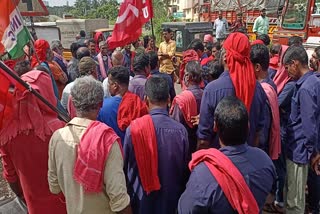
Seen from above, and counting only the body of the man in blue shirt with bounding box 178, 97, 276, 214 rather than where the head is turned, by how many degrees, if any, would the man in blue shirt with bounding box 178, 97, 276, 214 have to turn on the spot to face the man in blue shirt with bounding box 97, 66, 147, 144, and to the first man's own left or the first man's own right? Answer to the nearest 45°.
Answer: approximately 45° to the first man's own left

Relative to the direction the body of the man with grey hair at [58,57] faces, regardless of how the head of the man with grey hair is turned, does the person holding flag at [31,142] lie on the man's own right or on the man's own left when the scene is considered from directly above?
on the man's own right

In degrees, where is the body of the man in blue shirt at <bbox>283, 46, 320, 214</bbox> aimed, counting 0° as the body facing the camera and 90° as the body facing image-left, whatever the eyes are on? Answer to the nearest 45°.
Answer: approximately 90°

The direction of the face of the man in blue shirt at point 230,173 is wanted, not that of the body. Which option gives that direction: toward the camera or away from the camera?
away from the camera

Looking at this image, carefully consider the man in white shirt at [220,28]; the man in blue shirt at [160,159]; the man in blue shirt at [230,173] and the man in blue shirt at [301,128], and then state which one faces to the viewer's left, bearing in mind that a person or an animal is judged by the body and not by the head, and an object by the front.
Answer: the man in blue shirt at [301,128]

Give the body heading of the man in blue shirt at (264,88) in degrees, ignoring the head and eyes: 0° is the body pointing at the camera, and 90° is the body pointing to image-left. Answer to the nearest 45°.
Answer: approximately 135°

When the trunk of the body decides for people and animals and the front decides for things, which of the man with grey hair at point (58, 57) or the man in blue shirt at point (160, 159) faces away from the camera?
the man in blue shirt

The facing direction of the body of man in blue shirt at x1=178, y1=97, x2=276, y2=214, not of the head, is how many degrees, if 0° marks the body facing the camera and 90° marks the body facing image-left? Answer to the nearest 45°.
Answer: approximately 180°

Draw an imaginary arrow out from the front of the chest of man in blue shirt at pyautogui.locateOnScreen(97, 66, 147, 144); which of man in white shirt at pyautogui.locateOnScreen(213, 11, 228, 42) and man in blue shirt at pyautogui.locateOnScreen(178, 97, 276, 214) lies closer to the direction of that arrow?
the man in white shirt

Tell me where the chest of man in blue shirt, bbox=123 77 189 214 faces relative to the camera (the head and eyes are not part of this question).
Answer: away from the camera

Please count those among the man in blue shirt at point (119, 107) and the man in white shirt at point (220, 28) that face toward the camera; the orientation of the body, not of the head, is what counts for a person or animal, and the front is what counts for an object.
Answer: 1
